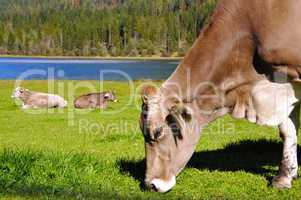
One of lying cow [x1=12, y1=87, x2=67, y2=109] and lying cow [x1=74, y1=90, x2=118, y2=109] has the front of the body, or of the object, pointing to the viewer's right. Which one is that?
lying cow [x1=74, y1=90, x2=118, y2=109]

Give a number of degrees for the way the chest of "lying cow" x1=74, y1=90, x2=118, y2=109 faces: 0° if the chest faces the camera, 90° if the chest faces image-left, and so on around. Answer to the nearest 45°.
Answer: approximately 270°

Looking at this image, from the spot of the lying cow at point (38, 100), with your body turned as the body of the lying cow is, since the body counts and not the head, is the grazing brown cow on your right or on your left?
on your left

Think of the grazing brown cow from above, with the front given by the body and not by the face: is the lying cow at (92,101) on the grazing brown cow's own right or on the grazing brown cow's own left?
on the grazing brown cow's own right

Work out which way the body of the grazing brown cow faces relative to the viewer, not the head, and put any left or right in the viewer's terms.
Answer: facing to the left of the viewer

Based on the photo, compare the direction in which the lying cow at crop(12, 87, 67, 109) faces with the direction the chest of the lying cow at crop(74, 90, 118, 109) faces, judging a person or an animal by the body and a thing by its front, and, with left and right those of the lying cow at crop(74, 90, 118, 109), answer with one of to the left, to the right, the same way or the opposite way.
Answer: the opposite way

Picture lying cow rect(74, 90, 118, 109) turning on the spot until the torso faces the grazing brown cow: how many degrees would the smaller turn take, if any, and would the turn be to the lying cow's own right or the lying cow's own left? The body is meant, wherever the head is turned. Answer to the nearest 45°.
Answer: approximately 90° to the lying cow's own right

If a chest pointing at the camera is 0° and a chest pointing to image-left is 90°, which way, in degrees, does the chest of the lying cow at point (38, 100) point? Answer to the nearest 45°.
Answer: approximately 90°

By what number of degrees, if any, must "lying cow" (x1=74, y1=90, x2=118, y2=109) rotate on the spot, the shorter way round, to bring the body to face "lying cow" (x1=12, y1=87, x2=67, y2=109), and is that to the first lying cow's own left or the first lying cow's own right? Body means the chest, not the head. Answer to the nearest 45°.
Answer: approximately 180°

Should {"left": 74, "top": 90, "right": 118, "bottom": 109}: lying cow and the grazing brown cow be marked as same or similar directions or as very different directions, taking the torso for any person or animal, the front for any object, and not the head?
very different directions

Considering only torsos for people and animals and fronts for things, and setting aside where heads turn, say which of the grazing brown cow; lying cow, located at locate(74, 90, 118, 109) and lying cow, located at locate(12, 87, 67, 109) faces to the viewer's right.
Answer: lying cow, located at locate(74, 90, 118, 109)
